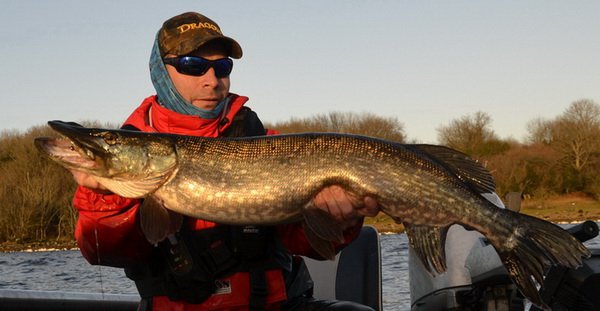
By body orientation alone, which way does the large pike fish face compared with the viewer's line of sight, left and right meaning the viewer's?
facing to the left of the viewer

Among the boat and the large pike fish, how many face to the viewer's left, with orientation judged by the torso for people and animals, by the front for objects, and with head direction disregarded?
2

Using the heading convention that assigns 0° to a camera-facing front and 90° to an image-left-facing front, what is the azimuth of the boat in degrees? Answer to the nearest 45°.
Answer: approximately 90°

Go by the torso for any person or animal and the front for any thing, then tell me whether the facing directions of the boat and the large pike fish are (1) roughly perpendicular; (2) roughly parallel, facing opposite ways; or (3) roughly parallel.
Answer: roughly parallel
